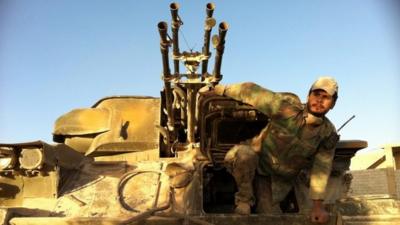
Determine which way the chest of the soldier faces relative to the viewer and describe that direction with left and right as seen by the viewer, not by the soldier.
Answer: facing the viewer

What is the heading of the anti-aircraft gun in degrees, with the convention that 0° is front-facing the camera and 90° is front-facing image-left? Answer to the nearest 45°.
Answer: approximately 0°
